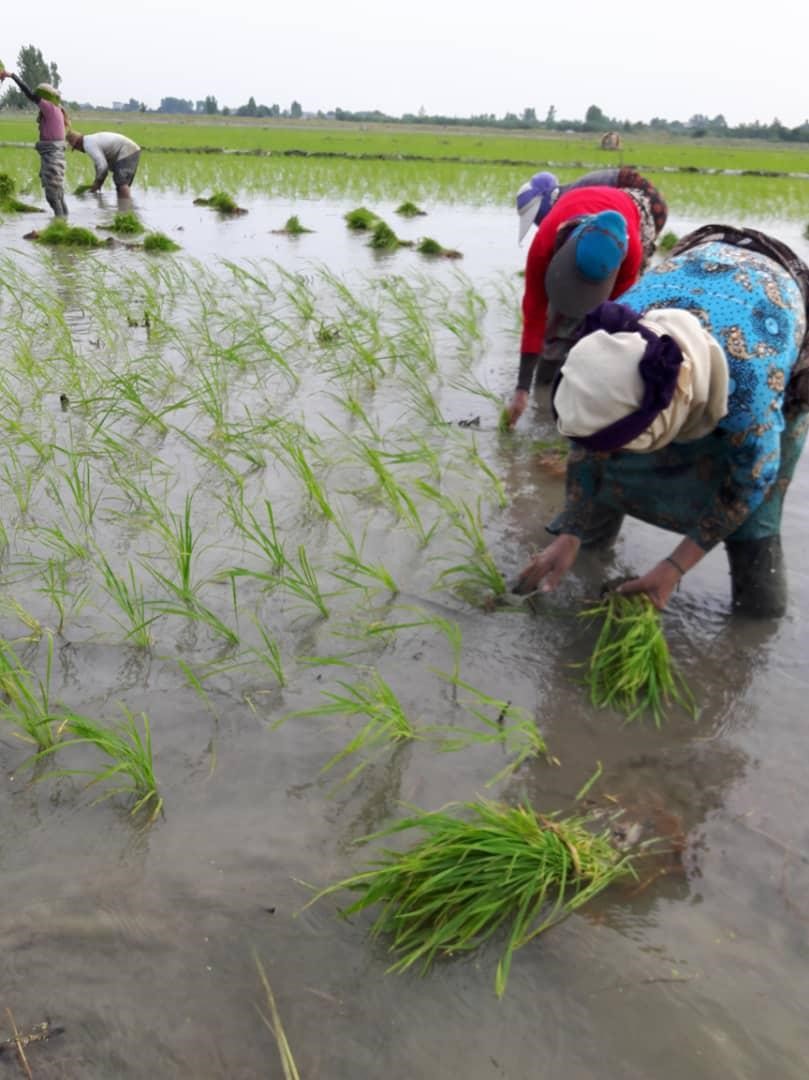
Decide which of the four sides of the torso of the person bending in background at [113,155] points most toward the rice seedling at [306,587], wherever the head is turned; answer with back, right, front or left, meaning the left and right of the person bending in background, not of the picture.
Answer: left

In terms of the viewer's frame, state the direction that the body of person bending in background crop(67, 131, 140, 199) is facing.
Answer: to the viewer's left

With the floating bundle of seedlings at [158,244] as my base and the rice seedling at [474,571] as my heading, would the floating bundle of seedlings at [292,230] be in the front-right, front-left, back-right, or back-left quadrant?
back-left

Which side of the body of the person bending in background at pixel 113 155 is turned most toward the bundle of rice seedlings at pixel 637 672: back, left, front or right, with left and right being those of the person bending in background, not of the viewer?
left

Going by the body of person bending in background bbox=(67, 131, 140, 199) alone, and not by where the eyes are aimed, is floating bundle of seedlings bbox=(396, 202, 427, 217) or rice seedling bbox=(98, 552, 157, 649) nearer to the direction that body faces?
the rice seedling

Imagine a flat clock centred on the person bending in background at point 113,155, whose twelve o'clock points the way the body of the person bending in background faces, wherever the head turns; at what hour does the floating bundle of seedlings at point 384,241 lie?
The floating bundle of seedlings is roughly at 8 o'clock from the person bending in background.

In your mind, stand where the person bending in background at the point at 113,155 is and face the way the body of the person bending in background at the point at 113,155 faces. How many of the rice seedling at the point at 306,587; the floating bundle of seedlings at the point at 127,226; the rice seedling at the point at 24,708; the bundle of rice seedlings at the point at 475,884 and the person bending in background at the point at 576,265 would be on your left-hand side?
5

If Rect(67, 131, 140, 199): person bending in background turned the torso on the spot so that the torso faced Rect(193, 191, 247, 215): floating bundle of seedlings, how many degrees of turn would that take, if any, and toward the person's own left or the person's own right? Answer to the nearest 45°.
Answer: approximately 135° to the person's own left

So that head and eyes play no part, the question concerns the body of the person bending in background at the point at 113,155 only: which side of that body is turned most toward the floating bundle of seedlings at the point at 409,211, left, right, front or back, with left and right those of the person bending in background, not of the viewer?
back

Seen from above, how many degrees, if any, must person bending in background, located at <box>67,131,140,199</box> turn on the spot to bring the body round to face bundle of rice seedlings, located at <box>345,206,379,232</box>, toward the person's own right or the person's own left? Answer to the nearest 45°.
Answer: approximately 135° to the person's own left

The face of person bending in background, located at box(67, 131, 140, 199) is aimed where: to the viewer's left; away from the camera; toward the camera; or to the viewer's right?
to the viewer's left

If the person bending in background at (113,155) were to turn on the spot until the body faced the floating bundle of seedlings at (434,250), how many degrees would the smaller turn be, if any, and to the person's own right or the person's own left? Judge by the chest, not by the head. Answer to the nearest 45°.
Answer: approximately 135° to the person's own left

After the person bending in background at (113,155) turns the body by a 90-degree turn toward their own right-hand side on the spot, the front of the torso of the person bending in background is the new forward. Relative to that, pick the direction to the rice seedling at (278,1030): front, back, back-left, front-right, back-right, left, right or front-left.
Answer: back

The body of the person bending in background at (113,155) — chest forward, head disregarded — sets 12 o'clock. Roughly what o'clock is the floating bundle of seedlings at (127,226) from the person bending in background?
The floating bundle of seedlings is roughly at 9 o'clock from the person bending in background.

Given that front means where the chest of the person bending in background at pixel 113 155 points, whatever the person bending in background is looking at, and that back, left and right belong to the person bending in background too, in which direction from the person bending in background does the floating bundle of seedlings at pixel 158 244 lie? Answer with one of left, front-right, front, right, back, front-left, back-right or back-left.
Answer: left
